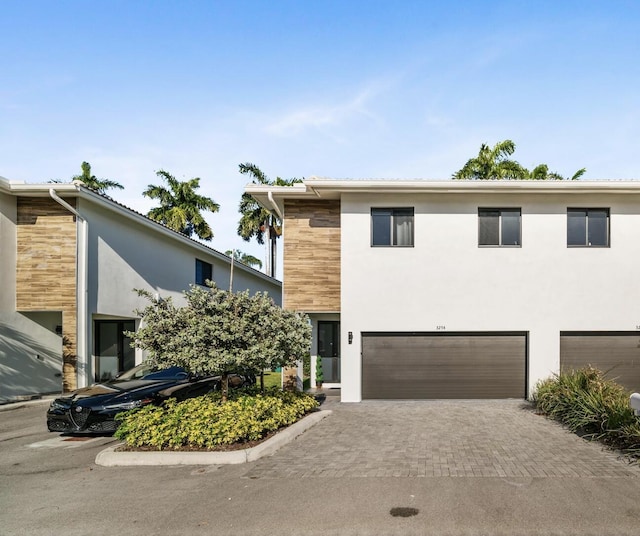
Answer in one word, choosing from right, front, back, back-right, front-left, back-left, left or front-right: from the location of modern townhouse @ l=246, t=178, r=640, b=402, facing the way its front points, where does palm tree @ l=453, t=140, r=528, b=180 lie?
back

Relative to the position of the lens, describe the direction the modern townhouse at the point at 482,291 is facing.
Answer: facing the viewer

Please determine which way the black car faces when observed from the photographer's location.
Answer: facing the viewer and to the left of the viewer

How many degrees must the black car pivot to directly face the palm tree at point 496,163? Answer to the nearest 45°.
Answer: approximately 180°

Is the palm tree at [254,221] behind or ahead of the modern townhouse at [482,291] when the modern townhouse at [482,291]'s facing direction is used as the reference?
behind

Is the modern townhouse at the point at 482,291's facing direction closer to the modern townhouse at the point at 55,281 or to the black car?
the black car

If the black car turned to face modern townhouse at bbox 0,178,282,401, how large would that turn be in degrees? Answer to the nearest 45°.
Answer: approximately 135° to its right

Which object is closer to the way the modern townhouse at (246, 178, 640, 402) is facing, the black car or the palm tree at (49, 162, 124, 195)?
the black car

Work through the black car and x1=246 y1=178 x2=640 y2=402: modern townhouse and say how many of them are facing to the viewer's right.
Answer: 0
